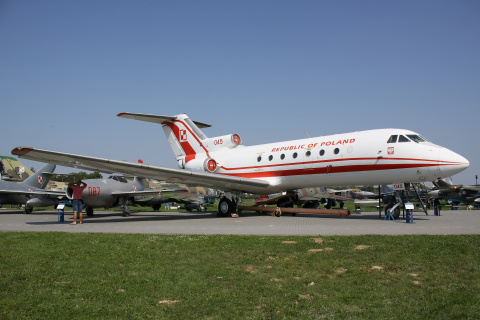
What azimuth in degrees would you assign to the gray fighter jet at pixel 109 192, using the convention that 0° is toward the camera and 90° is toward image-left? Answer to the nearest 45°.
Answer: approximately 45°

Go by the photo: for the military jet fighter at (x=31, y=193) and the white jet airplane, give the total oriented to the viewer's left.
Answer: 1

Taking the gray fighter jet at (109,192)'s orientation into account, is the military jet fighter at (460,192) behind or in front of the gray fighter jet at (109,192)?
behind

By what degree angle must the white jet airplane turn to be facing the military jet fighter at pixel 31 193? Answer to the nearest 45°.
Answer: approximately 180°

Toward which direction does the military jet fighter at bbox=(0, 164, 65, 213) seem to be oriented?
to the viewer's left

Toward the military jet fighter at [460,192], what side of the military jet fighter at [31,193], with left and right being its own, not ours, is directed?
back

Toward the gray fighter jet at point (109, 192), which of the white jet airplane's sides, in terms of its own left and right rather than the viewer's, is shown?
back

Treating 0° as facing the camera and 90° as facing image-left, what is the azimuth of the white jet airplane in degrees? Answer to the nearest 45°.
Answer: approximately 315°

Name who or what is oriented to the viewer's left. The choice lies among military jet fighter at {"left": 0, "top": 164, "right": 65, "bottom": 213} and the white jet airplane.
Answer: the military jet fighter
